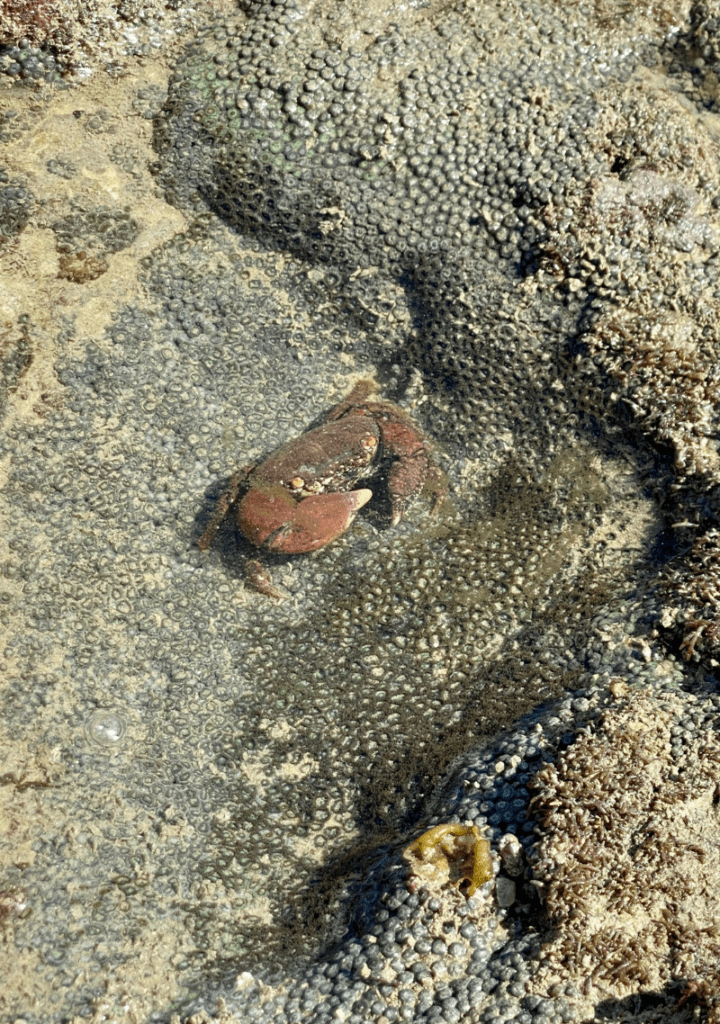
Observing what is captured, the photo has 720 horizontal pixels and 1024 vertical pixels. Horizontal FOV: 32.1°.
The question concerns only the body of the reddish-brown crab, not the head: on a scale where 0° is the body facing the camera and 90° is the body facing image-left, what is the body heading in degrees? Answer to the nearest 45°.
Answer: approximately 315°

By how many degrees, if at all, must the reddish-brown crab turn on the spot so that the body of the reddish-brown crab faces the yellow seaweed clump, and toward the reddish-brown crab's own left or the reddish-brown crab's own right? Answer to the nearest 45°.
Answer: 0° — it already faces it
